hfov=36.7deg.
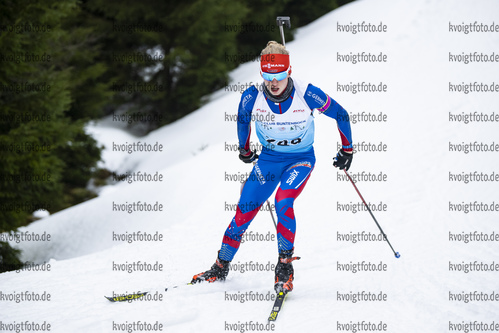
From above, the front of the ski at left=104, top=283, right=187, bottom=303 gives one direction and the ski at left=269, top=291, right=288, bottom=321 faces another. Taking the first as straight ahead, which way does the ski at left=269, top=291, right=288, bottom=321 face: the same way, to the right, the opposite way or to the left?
to the left

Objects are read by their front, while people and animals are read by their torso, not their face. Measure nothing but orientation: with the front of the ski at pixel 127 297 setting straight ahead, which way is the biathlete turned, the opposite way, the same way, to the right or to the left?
to the left

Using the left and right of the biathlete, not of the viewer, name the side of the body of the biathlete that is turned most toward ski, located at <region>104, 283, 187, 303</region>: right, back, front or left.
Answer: right

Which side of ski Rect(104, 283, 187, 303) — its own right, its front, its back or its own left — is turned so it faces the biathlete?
back

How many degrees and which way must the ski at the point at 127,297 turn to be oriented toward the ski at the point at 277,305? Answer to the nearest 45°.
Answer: approximately 135° to its left

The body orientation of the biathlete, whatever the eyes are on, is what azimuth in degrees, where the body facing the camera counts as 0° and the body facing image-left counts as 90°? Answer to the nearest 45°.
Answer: approximately 0°

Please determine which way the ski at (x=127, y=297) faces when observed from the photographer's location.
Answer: facing to the left of the viewer
